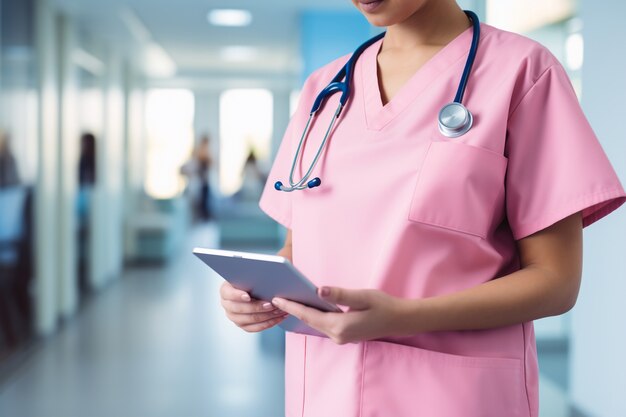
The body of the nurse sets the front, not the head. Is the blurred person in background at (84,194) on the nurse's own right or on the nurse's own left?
on the nurse's own right

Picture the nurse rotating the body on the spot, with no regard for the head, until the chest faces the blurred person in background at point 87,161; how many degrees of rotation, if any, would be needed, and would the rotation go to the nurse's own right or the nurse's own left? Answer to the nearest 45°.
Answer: approximately 90° to the nurse's own right

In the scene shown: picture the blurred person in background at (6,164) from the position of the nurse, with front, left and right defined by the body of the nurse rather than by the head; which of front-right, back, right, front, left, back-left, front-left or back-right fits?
right

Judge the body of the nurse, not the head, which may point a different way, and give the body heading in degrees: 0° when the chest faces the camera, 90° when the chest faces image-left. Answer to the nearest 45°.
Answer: approximately 45°

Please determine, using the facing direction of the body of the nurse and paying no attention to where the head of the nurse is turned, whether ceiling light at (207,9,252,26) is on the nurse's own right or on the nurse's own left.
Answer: on the nurse's own right

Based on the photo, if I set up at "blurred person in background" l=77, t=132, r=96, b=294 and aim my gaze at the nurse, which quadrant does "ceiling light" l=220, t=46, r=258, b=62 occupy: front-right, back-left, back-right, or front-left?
back-left
